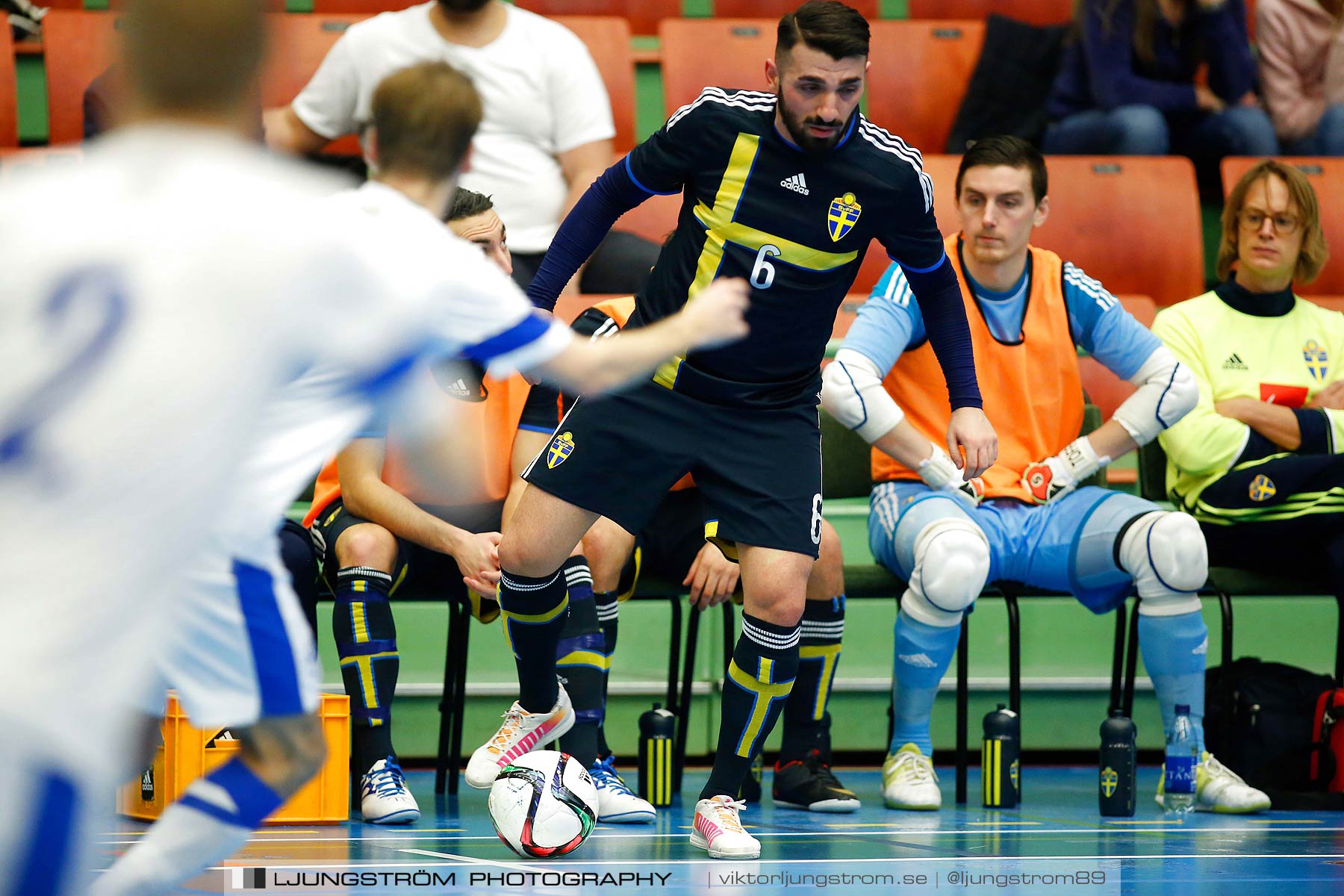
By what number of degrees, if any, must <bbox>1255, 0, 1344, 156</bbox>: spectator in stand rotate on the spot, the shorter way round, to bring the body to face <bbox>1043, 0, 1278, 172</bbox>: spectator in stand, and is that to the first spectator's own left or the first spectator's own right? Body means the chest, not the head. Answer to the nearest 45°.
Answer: approximately 45° to the first spectator's own right

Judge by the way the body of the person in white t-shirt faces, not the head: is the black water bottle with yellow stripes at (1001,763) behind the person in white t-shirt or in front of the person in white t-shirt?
in front

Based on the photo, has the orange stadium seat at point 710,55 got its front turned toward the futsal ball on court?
yes

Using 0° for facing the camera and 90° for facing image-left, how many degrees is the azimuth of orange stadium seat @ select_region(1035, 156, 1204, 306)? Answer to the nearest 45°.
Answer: approximately 0°

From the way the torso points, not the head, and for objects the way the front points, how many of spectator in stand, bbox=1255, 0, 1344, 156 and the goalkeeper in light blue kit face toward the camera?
2

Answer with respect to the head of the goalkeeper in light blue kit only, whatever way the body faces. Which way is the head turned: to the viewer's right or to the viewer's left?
to the viewer's left

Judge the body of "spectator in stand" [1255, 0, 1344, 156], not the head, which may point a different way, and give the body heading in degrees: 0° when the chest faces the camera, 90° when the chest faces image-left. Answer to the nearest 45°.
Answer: approximately 0°
